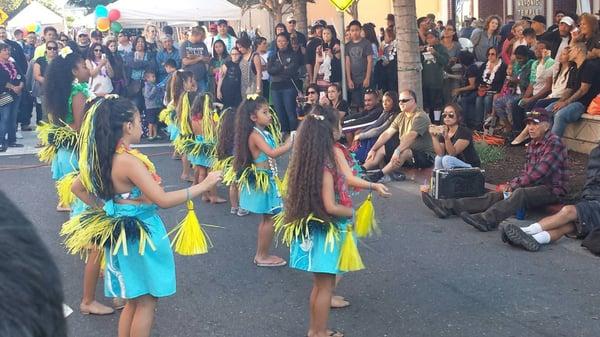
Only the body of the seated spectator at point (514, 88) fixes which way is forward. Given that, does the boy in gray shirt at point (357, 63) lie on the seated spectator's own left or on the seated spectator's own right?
on the seated spectator's own right

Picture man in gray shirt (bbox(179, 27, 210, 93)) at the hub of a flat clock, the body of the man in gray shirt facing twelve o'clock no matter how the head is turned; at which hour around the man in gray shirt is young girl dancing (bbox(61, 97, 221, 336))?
The young girl dancing is roughly at 12 o'clock from the man in gray shirt.

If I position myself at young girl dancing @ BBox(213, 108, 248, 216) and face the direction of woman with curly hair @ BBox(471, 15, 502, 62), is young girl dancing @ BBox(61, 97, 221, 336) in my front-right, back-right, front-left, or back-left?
back-right

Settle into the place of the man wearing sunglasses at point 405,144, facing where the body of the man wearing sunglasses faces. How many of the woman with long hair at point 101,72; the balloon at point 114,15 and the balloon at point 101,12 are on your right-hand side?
3

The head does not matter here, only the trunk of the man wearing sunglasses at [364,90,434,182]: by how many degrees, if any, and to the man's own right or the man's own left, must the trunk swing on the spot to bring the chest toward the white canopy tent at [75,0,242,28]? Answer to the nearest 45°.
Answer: approximately 90° to the man's own right

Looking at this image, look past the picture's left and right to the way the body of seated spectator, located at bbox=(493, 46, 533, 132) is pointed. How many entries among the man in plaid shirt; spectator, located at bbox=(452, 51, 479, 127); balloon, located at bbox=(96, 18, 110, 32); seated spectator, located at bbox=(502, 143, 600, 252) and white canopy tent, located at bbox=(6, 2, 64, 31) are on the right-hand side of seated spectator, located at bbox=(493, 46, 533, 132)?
3

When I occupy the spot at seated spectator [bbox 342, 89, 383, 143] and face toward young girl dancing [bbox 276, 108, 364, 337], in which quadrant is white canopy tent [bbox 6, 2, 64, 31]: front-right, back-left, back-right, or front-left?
back-right

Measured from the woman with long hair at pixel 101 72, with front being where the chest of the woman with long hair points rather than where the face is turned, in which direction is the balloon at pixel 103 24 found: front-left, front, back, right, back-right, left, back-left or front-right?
back

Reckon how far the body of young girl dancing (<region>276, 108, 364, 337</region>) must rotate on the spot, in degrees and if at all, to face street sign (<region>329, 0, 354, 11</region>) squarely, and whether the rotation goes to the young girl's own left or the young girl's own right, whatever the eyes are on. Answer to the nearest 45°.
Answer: approximately 45° to the young girl's own left

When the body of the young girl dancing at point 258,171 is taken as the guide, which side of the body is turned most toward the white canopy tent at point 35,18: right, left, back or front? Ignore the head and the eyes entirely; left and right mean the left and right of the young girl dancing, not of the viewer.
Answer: left

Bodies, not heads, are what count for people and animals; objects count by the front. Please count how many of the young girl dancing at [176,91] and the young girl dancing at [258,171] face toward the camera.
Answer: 0

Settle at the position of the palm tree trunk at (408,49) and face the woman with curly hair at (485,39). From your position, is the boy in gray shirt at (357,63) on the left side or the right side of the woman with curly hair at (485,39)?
left

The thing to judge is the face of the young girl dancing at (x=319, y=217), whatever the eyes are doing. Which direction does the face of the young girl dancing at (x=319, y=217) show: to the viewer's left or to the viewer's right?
to the viewer's right

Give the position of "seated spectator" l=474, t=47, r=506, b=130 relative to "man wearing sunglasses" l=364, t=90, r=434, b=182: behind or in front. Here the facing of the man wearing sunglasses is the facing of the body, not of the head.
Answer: behind

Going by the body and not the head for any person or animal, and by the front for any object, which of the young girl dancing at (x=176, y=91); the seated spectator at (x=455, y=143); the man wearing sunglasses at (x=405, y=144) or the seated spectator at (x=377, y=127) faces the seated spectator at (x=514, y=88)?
the young girl dancing

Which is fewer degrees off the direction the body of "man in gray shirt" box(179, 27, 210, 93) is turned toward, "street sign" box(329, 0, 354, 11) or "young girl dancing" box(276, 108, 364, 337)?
the young girl dancing
